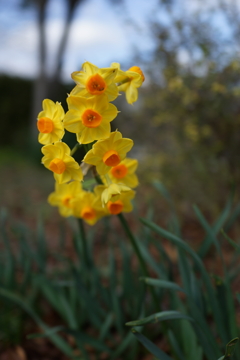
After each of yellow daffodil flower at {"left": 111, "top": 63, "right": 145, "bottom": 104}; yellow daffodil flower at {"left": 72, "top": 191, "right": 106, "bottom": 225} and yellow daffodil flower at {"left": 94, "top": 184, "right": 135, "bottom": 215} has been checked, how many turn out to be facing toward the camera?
2

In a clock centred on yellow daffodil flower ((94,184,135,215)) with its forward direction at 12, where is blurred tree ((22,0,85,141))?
The blurred tree is roughly at 6 o'clock from the yellow daffodil flower.

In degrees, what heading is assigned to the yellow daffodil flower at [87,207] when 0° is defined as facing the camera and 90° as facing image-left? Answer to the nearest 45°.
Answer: approximately 0°
